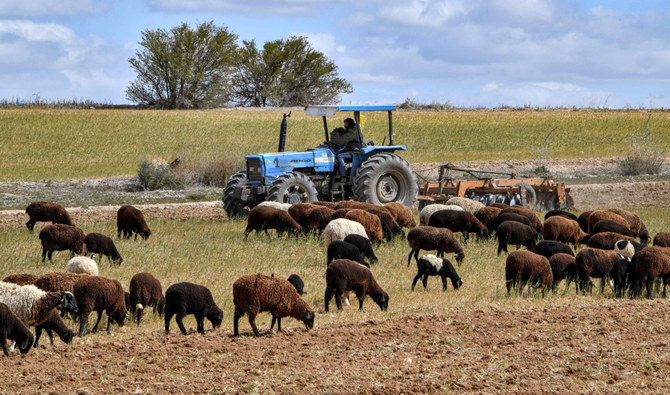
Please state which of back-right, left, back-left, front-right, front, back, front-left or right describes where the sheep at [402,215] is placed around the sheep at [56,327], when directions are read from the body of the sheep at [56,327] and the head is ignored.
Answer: front-left

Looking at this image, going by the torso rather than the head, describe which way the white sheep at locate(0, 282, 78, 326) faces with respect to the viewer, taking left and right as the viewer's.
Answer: facing to the right of the viewer

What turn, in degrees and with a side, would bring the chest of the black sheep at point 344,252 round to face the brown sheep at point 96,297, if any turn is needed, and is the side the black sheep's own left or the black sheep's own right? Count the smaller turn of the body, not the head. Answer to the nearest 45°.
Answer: approximately 135° to the black sheep's own right

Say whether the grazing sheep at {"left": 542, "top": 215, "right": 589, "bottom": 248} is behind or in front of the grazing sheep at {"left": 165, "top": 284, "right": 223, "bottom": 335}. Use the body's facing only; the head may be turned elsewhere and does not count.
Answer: in front

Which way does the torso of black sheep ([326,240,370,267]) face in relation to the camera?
to the viewer's right

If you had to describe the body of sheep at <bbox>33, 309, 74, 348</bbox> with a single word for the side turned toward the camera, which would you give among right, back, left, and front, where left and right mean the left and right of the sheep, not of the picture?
right

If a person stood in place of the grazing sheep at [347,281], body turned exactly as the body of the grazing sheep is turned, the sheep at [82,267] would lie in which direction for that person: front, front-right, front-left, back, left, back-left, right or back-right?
back

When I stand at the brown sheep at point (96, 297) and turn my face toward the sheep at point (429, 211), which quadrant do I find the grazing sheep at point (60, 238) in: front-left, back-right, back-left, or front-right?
front-left

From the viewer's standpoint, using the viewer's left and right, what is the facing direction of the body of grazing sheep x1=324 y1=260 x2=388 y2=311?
facing to the right of the viewer
